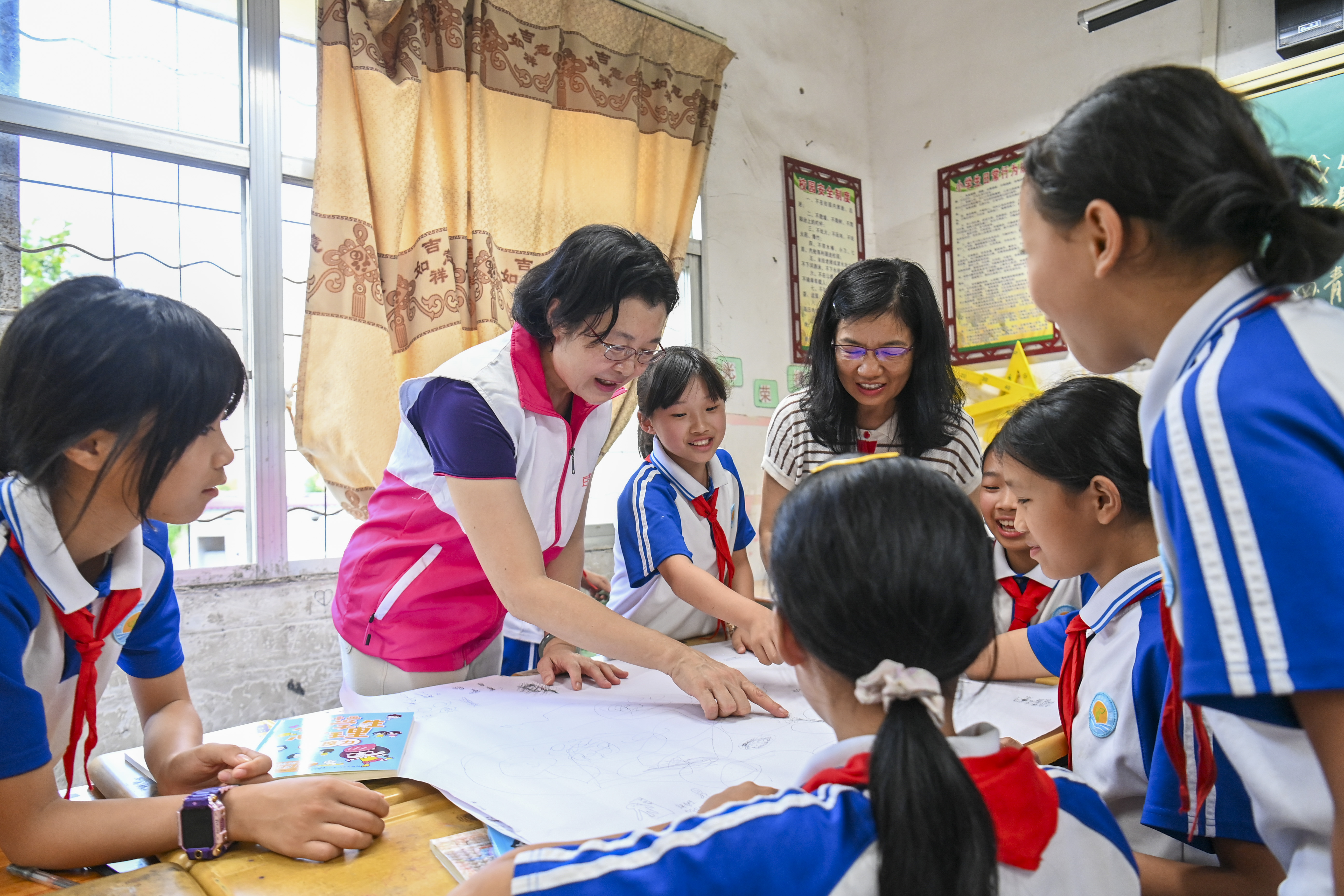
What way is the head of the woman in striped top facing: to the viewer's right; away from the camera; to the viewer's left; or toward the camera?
toward the camera

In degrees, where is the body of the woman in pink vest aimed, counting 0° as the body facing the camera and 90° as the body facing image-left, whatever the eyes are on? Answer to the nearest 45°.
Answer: approximately 315°

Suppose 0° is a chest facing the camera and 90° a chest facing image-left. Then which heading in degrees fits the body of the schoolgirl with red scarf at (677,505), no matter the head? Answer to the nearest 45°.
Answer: approximately 315°

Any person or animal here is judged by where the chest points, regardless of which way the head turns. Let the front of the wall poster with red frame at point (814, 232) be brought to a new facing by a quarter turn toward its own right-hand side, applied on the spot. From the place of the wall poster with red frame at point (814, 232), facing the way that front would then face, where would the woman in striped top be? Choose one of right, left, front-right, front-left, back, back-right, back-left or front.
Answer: front-left

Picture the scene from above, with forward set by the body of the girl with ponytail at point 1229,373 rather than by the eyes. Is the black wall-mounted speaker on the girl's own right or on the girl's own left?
on the girl's own right

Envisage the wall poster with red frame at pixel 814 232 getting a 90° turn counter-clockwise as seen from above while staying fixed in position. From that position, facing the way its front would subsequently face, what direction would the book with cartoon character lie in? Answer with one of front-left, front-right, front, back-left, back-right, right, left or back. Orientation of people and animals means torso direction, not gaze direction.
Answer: back-right

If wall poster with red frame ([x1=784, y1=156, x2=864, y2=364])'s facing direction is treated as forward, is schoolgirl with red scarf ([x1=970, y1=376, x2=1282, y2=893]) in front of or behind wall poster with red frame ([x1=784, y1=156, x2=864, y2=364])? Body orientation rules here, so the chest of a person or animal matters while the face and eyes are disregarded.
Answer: in front

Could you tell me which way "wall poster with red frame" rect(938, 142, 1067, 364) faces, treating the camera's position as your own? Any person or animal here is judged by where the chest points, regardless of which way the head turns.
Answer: facing the viewer and to the left of the viewer

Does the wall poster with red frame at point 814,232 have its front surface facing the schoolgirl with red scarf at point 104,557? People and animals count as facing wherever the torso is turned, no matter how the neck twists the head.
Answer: no

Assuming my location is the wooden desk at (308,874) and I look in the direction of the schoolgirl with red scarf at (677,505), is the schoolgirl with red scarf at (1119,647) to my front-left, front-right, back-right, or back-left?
front-right

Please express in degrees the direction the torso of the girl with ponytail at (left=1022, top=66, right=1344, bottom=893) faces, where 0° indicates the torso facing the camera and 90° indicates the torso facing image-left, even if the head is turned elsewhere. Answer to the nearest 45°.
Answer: approximately 90°

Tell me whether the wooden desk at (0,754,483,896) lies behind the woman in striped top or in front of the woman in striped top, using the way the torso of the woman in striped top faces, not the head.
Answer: in front

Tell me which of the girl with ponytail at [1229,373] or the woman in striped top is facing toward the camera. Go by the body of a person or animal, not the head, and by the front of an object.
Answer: the woman in striped top

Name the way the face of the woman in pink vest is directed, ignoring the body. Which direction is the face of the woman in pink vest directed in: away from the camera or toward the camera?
toward the camera

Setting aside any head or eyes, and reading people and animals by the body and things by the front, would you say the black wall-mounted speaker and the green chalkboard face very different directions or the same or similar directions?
same or similar directions
